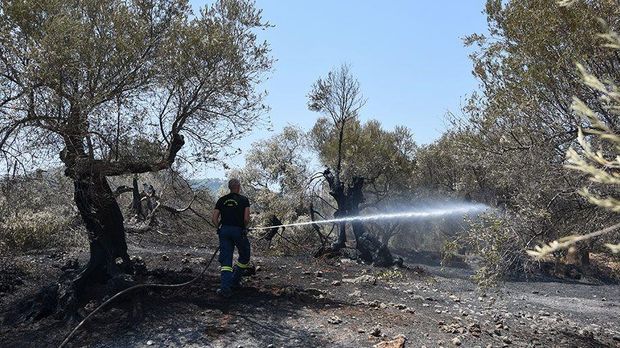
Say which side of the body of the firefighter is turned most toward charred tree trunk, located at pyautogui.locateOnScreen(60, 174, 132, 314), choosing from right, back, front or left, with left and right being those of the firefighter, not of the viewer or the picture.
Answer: left

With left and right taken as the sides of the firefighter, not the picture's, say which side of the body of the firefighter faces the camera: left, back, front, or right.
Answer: back
